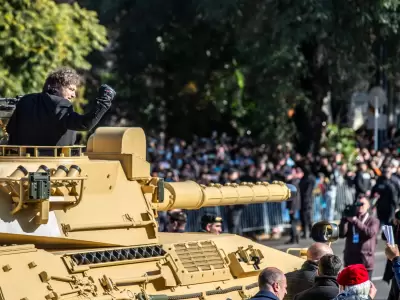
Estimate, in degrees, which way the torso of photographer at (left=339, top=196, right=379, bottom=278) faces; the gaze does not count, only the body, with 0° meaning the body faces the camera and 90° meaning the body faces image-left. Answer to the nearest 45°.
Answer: approximately 45°

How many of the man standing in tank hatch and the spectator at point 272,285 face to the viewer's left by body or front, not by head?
0

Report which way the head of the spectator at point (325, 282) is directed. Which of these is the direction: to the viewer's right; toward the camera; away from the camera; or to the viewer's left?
away from the camera

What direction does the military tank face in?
to the viewer's right

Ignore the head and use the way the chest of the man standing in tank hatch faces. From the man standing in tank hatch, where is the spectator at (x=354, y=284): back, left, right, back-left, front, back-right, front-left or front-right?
right

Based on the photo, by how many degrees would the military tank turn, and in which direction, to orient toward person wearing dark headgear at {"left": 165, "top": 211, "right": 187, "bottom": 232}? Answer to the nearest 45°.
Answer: approximately 90° to its left
